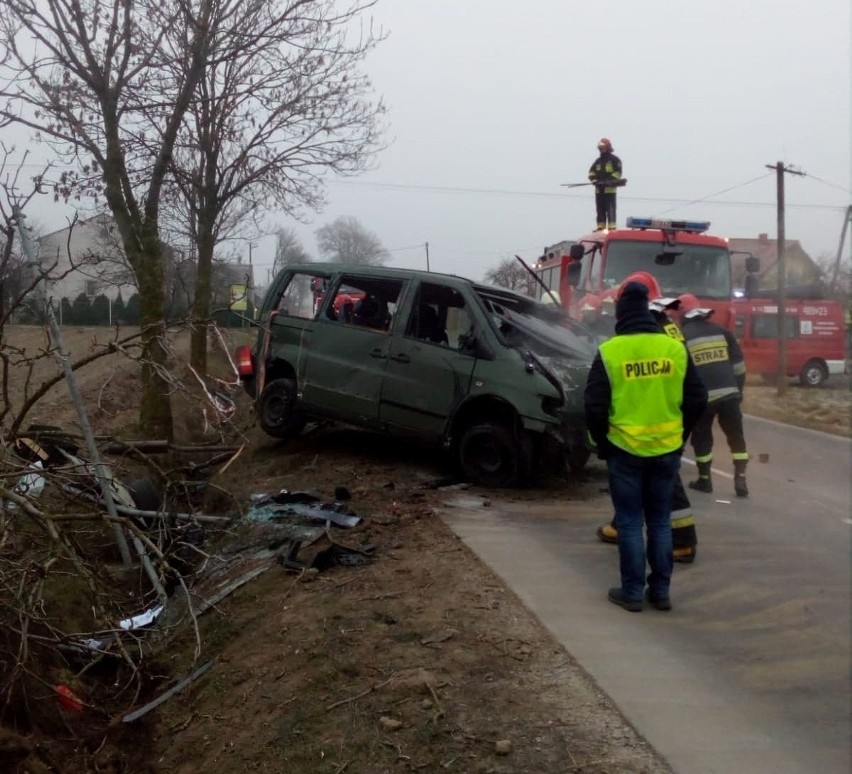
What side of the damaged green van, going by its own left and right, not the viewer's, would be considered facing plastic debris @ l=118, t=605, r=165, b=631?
right

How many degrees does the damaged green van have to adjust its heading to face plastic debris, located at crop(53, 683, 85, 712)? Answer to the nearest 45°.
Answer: approximately 90° to its right

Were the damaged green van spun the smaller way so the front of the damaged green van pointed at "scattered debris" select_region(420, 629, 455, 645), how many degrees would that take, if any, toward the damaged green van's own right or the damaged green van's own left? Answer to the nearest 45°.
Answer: approximately 45° to the damaged green van's own right

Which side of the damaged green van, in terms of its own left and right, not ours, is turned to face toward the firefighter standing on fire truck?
left

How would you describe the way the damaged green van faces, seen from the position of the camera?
facing the viewer and to the right of the viewer

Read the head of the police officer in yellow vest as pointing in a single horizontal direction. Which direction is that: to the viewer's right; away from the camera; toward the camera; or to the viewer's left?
away from the camera
